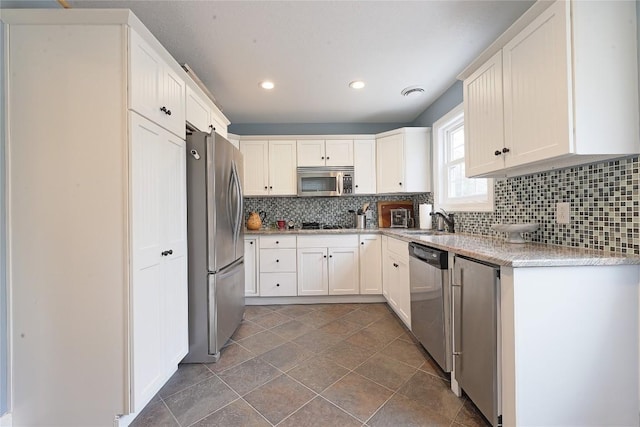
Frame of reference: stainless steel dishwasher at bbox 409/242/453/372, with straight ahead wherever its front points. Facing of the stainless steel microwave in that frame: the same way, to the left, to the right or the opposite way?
to the left

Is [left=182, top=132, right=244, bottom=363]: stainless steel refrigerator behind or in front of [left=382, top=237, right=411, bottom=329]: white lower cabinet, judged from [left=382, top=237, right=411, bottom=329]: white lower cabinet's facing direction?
in front

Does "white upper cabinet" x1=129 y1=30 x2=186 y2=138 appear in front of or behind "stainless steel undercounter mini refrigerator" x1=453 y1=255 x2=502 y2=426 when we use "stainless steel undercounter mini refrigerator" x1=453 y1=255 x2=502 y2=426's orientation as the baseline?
in front

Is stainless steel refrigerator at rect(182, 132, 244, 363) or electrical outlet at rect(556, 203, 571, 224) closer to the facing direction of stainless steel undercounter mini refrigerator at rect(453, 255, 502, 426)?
the stainless steel refrigerator

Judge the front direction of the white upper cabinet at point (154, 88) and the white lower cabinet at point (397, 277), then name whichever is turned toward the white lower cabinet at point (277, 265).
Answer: the white lower cabinet at point (397, 277)

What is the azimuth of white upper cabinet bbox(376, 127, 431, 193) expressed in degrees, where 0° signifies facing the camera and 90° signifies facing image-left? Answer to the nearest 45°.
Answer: approximately 45°

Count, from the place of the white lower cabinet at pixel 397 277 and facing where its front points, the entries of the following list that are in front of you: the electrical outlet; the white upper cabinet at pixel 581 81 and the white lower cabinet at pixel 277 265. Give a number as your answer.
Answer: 1

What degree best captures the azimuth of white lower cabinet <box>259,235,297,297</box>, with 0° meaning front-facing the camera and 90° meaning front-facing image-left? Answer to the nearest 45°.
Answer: approximately 0°

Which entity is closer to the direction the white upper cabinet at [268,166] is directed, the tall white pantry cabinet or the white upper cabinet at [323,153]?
the tall white pantry cabinet

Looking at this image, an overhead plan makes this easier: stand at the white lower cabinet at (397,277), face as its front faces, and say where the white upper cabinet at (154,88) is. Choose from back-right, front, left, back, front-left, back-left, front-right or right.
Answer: front-left

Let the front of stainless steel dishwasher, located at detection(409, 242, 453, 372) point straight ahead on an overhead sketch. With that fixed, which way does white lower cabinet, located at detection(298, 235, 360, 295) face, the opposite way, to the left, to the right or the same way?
to the left

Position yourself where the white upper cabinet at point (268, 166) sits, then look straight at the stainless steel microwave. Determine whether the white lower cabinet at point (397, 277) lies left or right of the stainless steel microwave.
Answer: right

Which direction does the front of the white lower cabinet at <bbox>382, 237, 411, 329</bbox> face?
to the viewer's left
